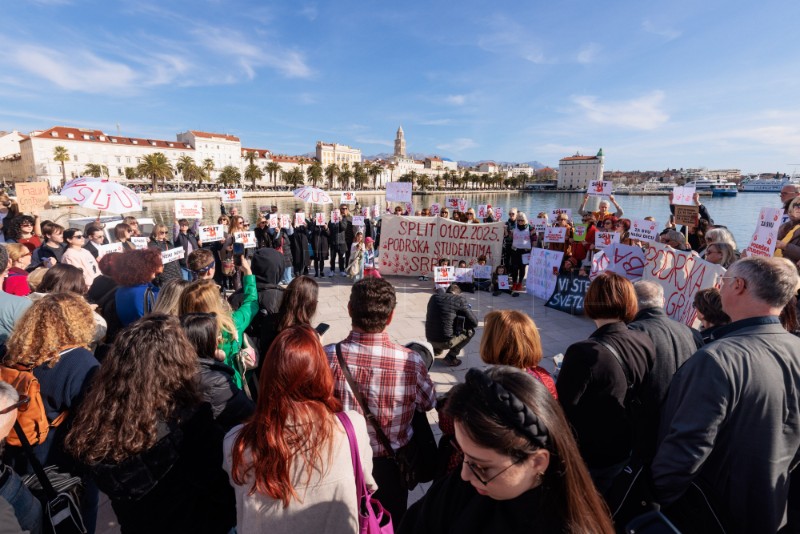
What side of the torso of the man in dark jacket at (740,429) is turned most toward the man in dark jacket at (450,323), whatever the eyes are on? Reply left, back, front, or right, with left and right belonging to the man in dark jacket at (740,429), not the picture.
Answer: front

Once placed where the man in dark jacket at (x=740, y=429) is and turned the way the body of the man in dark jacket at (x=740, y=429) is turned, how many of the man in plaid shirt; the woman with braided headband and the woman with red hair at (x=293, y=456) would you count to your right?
0

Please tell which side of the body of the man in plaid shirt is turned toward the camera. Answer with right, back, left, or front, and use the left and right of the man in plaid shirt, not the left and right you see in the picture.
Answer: back

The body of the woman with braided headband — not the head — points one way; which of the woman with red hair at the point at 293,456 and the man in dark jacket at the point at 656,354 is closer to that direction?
the woman with red hair

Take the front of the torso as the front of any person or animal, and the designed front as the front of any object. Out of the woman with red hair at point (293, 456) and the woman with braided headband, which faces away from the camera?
the woman with red hair

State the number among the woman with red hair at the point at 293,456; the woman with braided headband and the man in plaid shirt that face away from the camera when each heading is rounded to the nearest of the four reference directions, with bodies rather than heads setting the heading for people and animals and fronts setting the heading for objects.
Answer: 2

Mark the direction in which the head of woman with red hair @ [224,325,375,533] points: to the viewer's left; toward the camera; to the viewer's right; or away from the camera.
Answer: away from the camera

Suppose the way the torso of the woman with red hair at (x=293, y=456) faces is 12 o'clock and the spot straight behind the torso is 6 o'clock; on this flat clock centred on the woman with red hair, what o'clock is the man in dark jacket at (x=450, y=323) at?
The man in dark jacket is roughly at 1 o'clock from the woman with red hair.

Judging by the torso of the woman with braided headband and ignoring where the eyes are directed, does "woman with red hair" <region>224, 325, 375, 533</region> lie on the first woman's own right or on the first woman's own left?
on the first woman's own right

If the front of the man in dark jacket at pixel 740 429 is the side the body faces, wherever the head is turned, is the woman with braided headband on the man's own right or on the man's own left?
on the man's own left

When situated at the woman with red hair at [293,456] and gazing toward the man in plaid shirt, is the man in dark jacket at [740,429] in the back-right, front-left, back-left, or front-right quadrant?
front-right

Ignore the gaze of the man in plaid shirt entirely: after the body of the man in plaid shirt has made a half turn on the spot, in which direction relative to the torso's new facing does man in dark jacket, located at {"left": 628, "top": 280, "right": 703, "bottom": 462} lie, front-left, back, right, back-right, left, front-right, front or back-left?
left

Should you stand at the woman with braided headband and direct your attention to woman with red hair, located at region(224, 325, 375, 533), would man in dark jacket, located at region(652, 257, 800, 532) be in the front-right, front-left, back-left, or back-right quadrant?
back-right

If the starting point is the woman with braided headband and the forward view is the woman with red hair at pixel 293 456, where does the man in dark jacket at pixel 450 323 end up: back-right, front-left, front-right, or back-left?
front-right

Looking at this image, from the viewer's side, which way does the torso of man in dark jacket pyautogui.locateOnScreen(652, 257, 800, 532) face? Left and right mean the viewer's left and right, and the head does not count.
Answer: facing away from the viewer and to the left of the viewer

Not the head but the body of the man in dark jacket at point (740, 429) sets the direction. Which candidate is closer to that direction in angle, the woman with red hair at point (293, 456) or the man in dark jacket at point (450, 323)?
the man in dark jacket
